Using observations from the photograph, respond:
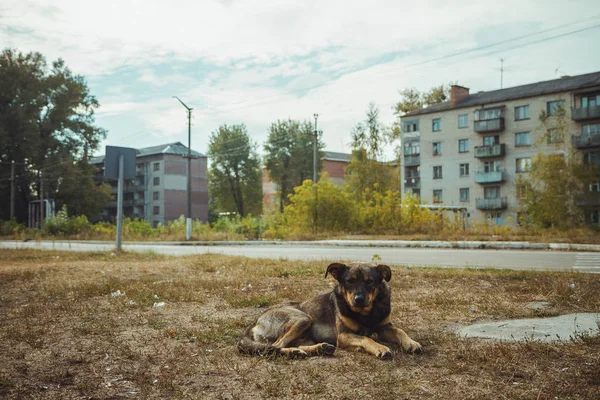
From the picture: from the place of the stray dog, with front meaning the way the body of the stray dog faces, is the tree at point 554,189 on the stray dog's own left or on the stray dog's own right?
on the stray dog's own left

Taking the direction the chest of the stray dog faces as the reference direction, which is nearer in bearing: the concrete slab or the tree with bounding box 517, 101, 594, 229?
the concrete slab

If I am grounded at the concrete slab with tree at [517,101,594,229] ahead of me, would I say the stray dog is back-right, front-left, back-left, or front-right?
back-left

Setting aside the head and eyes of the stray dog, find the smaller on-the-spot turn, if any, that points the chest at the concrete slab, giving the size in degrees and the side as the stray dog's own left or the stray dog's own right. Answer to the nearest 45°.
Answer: approximately 45° to the stray dog's own left

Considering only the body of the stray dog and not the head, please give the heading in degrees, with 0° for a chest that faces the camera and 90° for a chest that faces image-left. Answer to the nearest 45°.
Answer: approximately 315°
